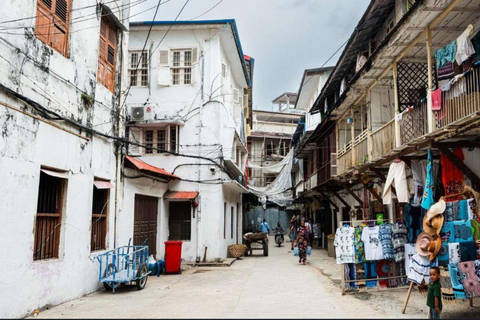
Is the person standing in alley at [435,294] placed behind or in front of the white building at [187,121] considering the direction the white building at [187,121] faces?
in front

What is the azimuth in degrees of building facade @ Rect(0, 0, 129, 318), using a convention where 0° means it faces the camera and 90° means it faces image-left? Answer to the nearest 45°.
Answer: approximately 315°

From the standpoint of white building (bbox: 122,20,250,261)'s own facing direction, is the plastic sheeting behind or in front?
behind

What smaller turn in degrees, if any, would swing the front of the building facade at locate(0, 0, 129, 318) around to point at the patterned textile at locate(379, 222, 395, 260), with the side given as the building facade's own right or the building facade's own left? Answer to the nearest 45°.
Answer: approximately 45° to the building facade's own left

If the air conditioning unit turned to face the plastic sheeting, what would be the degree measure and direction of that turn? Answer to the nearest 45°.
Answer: approximately 135° to its left

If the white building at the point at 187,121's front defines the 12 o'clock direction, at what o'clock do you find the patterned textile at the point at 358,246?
The patterned textile is roughly at 11 o'clock from the white building.

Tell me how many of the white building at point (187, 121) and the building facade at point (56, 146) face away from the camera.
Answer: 0

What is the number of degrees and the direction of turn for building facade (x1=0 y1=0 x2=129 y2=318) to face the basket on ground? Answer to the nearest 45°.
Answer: approximately 90° to its left

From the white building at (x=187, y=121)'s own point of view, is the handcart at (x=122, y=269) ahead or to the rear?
ahead
